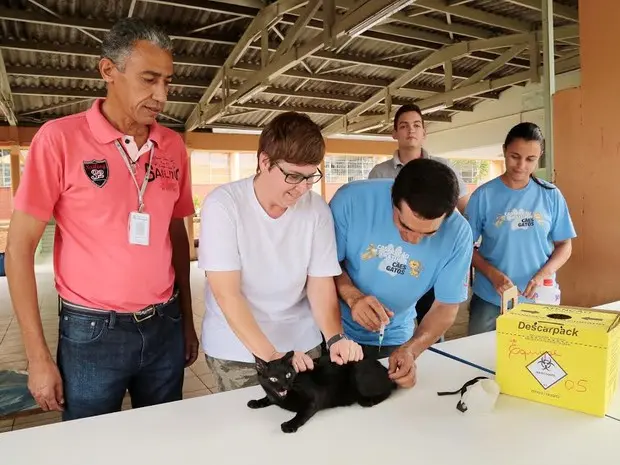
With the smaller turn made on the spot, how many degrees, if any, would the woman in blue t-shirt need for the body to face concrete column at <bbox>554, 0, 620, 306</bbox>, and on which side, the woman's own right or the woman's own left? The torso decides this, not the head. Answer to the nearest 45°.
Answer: approximately 135° to the woman's own left

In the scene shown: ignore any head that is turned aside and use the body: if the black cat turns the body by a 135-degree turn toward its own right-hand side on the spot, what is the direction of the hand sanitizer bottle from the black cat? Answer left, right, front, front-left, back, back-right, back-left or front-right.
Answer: front-right

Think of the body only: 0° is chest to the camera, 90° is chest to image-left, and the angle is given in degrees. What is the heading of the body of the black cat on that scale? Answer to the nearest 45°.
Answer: approximately 45°

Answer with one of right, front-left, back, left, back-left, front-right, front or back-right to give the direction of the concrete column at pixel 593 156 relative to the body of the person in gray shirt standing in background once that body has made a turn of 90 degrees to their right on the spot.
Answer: back

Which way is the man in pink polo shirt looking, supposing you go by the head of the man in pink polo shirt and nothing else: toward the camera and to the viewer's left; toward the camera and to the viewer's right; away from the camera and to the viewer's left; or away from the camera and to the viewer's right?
toward the camera and to the viewer's right

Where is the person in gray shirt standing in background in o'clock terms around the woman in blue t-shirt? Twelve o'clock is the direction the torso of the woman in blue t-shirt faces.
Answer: The person in gray shirt standing in background is roughly at 4 o'clock from the woman in blue t-shirt.

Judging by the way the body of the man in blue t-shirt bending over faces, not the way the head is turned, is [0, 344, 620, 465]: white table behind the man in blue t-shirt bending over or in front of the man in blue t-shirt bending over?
in front

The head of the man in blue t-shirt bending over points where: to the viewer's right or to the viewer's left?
to the viewer's left

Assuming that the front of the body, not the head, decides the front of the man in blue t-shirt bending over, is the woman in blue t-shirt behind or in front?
behind

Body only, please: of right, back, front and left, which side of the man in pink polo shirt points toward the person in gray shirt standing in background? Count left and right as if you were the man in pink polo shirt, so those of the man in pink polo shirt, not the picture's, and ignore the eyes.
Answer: left

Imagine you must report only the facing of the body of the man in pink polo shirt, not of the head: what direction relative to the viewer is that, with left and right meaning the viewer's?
facing the viewer and to the right of the viewer

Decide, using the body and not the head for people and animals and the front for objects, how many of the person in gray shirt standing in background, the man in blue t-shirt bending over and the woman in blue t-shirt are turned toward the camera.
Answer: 3
